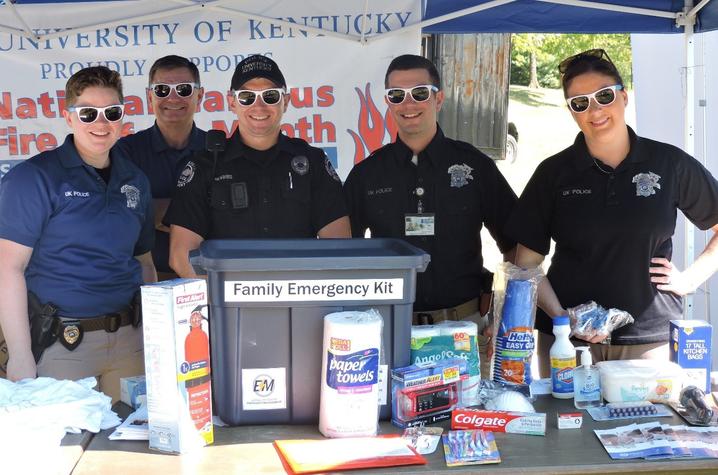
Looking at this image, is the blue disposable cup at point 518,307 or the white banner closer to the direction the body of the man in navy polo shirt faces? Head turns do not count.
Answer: the blue disposable cup

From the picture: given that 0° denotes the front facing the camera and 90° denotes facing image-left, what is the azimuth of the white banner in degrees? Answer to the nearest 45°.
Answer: approximately 0°

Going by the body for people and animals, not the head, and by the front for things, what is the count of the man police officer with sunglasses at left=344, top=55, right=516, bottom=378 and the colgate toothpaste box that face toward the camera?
2

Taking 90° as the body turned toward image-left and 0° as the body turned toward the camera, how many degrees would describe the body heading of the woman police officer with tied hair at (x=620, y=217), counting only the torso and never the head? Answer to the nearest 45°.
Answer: approximately 0°

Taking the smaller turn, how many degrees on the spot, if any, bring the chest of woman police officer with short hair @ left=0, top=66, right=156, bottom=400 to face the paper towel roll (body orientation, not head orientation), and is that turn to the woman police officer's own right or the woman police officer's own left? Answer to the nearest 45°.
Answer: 0° — they already face it

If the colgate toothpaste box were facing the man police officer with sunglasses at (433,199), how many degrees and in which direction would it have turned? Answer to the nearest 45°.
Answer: approximately 180°
